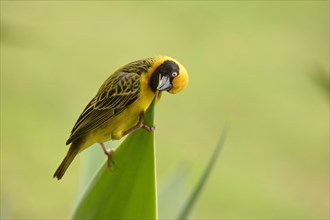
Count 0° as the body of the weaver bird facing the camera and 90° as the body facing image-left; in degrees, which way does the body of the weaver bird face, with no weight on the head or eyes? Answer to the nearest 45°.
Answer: approximately 270°
